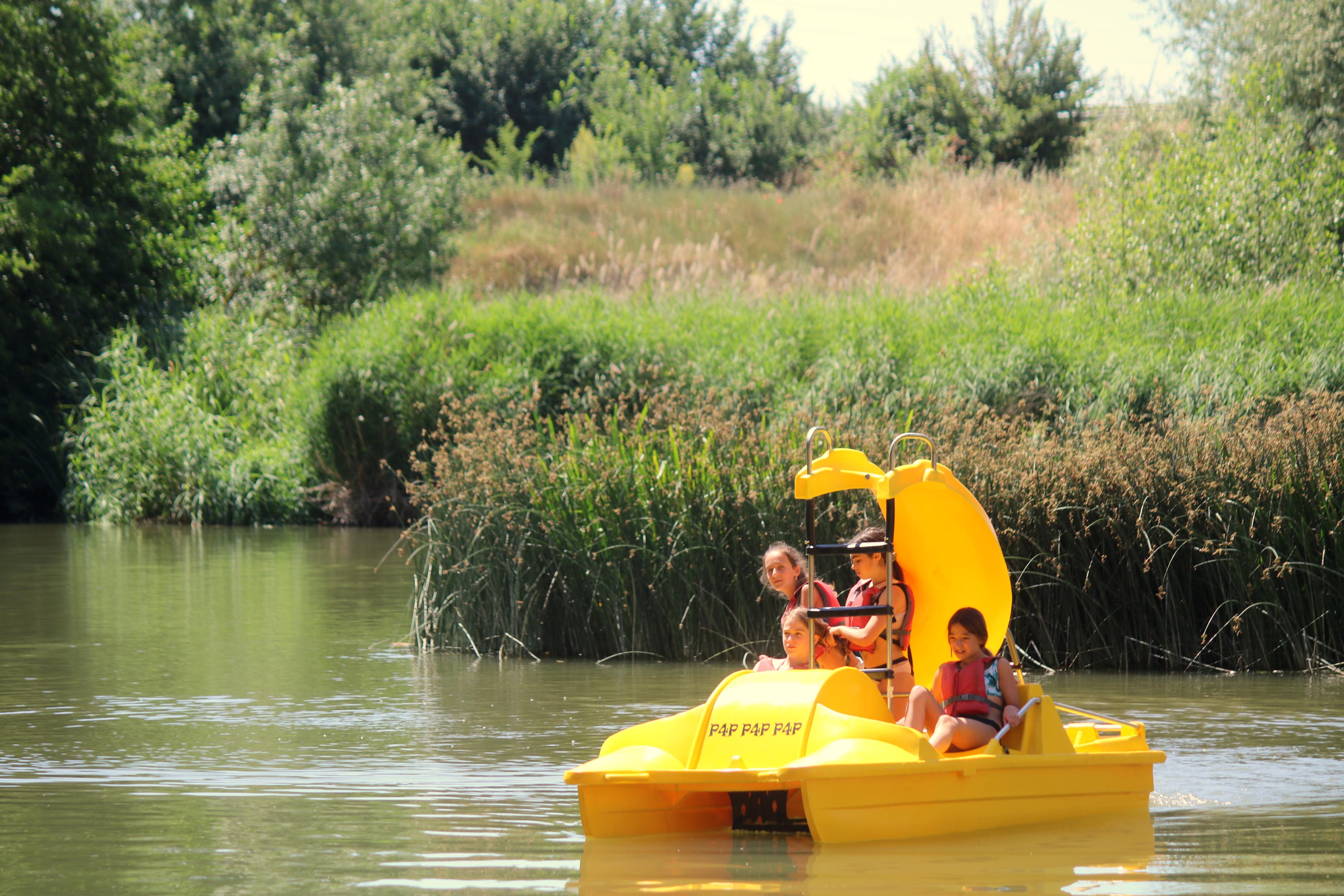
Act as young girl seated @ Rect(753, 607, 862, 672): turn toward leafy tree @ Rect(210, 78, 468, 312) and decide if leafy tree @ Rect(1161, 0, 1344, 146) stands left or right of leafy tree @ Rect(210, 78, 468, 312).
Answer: right

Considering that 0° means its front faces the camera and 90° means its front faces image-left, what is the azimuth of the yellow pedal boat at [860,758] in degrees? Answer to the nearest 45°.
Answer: approximately 45°

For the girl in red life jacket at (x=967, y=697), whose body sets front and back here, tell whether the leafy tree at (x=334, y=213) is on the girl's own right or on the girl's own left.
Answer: on the girl's own right

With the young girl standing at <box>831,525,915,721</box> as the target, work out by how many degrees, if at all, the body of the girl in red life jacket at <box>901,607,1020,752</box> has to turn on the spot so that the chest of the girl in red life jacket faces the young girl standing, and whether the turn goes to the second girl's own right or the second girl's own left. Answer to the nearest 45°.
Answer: approximately 90° to the second girl's own right

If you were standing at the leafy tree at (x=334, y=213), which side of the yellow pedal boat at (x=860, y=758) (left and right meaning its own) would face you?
right

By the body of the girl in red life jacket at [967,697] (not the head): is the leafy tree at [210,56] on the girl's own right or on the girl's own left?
on the girl's own right

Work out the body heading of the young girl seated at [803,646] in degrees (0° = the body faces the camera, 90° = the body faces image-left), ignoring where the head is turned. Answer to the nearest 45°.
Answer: approximately 45°
